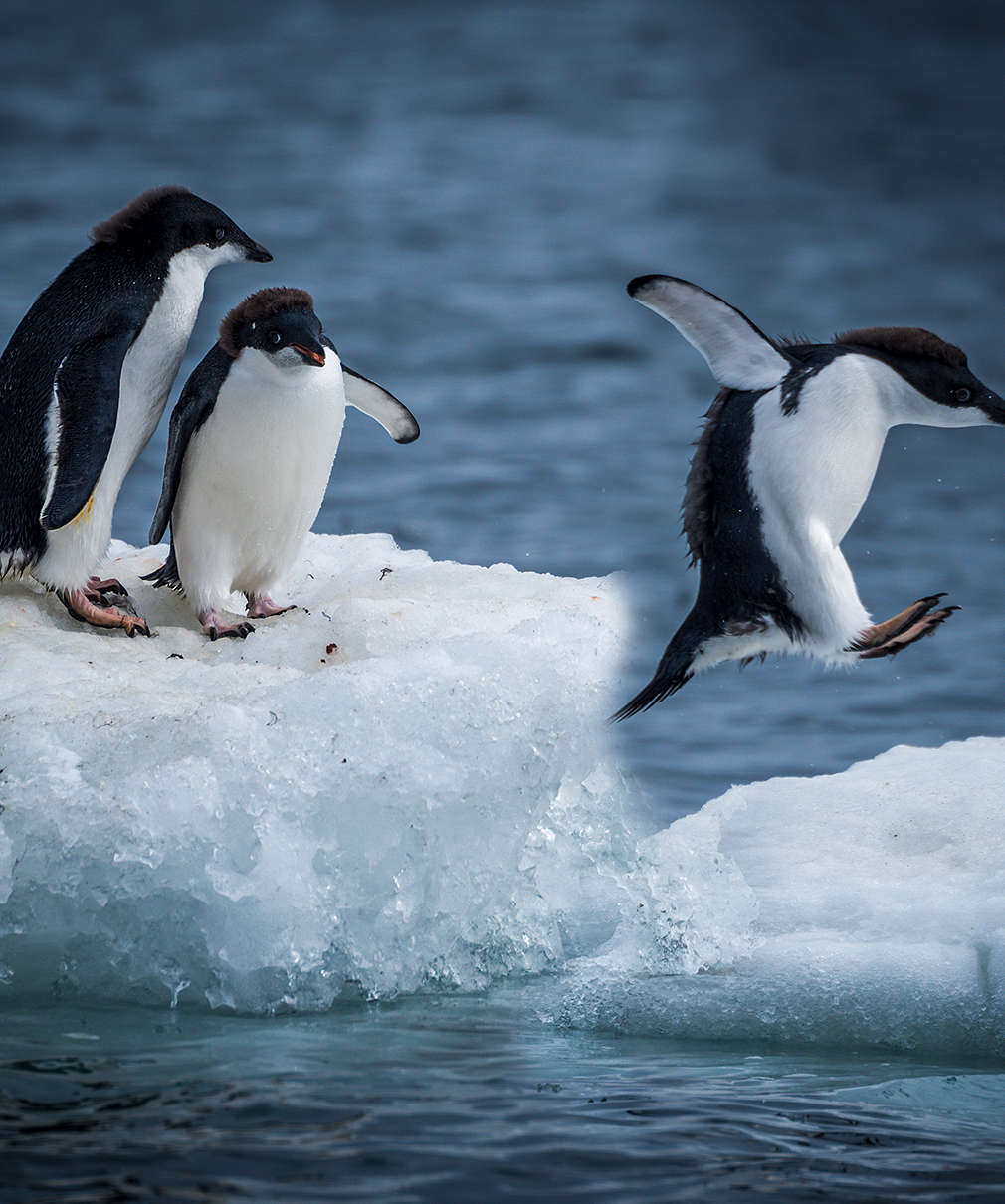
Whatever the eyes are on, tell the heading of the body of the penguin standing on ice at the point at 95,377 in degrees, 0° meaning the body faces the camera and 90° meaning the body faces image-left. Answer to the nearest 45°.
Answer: approximately 270°

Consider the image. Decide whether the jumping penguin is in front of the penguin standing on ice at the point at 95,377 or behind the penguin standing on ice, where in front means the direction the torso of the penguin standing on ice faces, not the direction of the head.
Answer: in front

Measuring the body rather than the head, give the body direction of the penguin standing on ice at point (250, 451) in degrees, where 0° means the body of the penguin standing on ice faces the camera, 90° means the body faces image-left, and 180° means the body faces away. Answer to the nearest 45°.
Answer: approximately 315°

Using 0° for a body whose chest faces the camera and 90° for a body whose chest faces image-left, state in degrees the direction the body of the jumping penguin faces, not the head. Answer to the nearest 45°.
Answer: approximately 270°

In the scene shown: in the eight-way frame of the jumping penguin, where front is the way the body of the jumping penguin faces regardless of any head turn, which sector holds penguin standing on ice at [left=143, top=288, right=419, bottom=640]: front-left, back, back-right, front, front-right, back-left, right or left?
back

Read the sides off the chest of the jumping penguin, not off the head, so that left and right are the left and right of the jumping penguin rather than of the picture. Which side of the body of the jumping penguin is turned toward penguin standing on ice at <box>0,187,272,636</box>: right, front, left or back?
back

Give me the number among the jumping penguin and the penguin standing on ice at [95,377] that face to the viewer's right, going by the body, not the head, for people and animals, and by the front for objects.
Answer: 2
